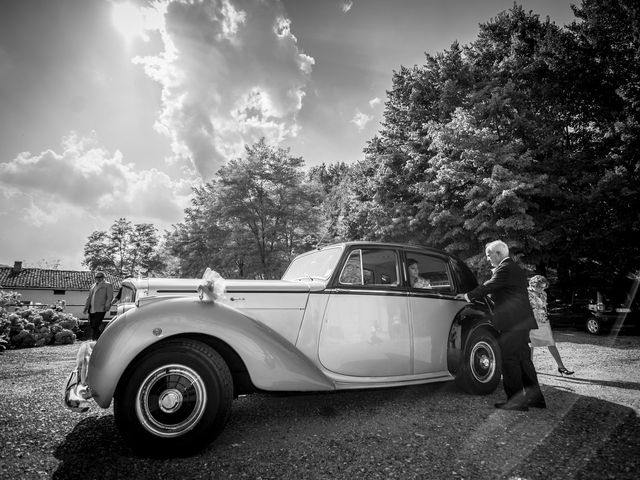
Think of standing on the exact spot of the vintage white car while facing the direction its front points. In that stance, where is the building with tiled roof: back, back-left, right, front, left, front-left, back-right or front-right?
right

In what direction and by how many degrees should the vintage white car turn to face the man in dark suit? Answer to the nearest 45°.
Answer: approximately 135° to its left

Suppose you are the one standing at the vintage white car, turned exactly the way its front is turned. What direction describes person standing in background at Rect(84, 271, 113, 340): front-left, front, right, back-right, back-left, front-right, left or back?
right

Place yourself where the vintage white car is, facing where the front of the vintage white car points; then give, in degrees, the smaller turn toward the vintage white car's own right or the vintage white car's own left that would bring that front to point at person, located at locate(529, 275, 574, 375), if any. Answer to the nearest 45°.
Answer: approximately 180°

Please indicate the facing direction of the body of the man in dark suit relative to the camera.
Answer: to the viewer's left

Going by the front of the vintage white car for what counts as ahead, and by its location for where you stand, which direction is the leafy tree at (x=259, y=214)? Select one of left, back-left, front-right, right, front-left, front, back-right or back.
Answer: back-right

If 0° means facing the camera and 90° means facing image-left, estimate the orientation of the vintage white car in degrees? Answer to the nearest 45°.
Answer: approximately 45°

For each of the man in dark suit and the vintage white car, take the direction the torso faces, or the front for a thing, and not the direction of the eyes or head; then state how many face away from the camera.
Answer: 0

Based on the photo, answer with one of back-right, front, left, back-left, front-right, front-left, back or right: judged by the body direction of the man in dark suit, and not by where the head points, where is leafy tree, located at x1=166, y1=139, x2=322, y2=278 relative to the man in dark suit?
front-right

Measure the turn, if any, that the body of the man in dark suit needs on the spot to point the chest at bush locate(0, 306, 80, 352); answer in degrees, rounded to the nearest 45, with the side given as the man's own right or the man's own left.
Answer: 0° — they already face it

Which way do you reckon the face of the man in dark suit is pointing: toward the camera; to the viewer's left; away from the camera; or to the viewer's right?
to the viewer's left
